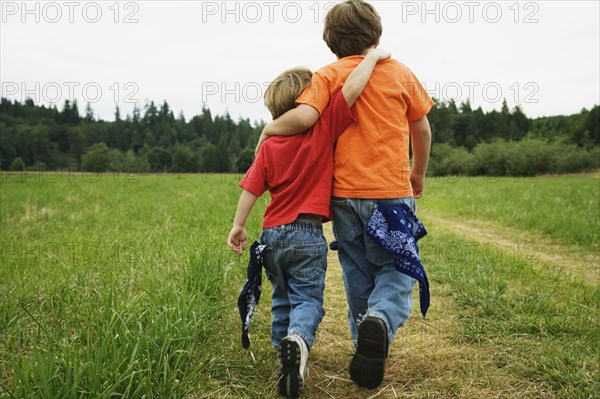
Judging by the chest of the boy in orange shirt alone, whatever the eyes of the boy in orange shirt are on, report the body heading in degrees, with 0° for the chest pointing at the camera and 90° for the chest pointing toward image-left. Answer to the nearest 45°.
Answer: approximately 180°

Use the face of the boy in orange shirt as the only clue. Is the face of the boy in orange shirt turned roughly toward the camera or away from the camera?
away from the camera

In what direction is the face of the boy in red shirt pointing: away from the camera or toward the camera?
away from the camera
